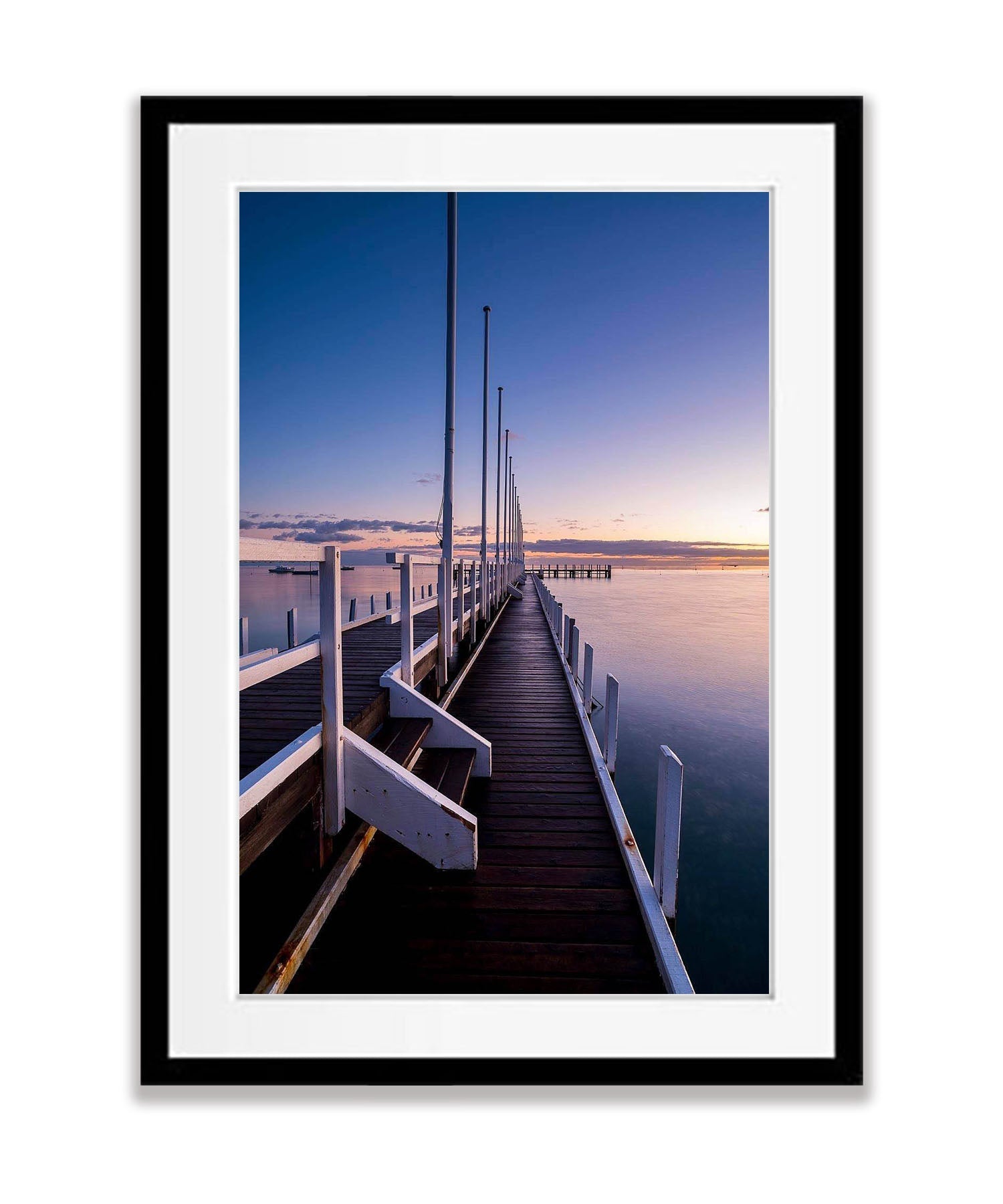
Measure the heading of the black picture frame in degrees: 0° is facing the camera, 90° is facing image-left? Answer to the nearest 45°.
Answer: approximately 0°
